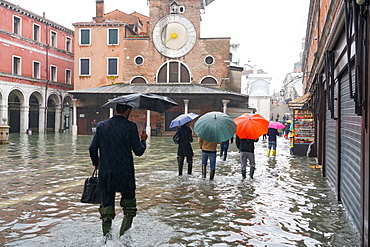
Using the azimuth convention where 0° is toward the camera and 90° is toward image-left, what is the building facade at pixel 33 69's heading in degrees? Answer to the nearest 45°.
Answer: approximately 315°

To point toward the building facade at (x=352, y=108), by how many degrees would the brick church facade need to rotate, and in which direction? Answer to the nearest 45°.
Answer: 0° — it already faces it

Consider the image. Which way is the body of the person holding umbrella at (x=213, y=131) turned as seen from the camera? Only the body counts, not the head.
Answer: away from the camera

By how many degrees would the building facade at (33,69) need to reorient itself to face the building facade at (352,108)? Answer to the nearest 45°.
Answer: approximately 45° to its right

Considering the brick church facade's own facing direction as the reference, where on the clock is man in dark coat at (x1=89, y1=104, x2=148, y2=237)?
The man in dark coat is roughly at 12 o'clock from the brick church facade.

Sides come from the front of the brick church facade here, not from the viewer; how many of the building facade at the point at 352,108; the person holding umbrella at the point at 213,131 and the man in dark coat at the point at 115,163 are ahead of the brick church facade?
3

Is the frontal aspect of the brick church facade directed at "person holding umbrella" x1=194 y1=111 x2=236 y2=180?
yes

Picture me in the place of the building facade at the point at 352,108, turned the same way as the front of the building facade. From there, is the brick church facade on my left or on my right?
on my right

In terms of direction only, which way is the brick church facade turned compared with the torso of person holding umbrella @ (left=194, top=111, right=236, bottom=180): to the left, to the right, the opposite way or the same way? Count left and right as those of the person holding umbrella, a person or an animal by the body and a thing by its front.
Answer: the opposite way

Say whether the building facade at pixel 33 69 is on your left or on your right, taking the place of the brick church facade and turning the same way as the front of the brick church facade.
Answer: on your right

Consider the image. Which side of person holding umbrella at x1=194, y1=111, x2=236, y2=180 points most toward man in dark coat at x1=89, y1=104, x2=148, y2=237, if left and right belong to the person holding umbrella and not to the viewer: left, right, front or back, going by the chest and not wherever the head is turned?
back

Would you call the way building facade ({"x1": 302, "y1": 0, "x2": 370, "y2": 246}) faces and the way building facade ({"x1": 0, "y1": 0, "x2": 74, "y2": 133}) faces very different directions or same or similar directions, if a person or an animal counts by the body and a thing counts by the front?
very different directions
